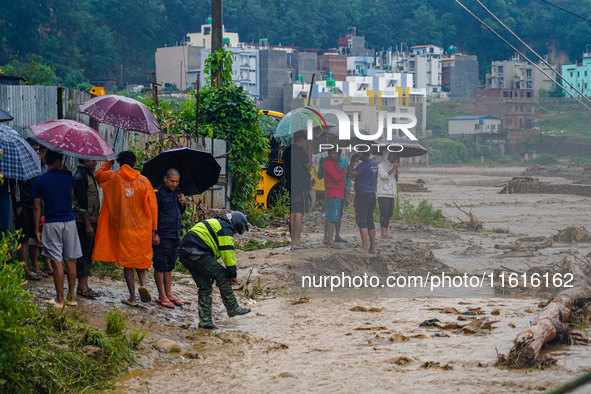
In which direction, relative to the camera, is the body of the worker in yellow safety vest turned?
to the viewer's right

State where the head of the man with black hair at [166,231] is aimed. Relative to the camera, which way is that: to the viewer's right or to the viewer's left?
to the viewer's right

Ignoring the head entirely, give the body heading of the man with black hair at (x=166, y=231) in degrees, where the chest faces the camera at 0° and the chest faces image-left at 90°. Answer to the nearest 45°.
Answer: approximately 315°

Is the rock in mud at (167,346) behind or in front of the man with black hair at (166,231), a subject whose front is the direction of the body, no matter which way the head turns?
in front

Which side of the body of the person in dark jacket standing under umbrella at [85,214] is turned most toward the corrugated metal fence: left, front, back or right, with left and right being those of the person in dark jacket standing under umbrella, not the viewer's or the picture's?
left

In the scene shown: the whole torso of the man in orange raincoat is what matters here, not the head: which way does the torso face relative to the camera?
away from the camera

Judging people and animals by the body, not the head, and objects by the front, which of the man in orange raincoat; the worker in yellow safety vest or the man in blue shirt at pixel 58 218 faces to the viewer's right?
the worker in yellow safety vest

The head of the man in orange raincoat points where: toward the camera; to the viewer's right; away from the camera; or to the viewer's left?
away from the camera

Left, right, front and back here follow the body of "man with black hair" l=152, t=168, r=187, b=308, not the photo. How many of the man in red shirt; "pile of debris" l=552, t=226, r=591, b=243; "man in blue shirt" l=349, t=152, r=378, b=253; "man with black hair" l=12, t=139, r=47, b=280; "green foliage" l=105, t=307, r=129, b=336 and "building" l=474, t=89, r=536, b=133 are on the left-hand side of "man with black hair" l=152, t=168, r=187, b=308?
4

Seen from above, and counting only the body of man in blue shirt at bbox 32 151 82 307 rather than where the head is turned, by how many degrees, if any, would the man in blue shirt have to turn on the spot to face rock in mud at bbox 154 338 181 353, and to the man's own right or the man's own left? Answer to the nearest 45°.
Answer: approximately 135° to the man's own right
